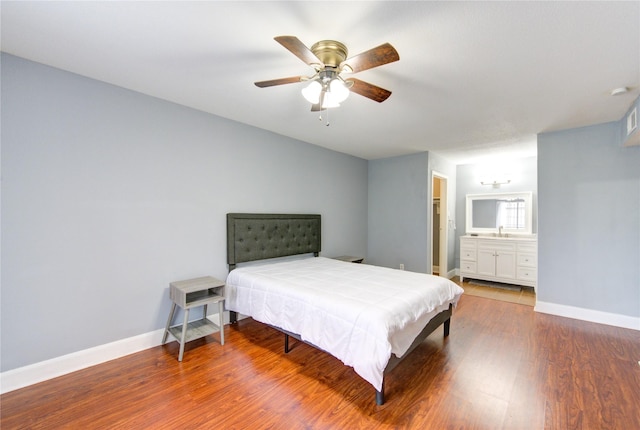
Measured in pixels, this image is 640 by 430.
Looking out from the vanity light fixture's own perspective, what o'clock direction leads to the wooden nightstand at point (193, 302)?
The wooden nightstand is roughly at 1 o'clock from the vanity light fixture.

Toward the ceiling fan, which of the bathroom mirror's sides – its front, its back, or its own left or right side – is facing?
front

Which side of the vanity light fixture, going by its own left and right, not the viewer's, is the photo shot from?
front

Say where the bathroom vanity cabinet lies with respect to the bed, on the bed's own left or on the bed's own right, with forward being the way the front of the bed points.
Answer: on the bed's own left

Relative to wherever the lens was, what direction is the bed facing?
facing the viewer and to the right of the viewer

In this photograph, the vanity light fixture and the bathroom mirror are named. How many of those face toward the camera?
2

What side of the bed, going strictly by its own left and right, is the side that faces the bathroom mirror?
left

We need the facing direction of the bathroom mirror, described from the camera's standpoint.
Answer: facing the viewer

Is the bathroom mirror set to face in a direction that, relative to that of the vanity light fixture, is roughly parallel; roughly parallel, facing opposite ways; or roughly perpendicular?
roughly parallel

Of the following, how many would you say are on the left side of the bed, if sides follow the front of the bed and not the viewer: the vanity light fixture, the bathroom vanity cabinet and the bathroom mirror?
3

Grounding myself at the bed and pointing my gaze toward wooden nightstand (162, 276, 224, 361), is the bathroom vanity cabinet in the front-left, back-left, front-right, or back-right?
back-right

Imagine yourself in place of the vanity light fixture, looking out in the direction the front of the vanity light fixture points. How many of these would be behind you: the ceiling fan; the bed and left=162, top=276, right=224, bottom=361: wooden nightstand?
0

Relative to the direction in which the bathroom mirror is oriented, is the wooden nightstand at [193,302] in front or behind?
in front

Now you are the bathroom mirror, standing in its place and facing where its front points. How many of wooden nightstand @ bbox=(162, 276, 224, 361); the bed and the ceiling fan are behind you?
0
